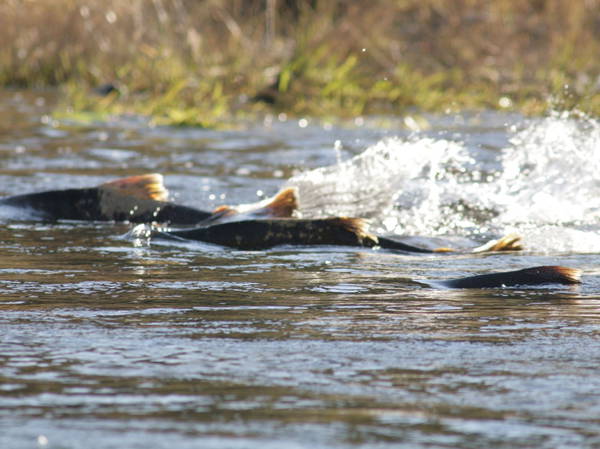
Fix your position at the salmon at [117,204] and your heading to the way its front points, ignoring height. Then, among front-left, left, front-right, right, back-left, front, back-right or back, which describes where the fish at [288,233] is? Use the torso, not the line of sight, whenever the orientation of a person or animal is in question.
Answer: back-left

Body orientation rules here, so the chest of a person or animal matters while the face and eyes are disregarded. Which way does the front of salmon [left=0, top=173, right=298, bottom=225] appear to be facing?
to the viewer's left

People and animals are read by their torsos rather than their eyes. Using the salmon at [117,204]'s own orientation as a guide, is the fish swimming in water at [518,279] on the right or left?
on its left
